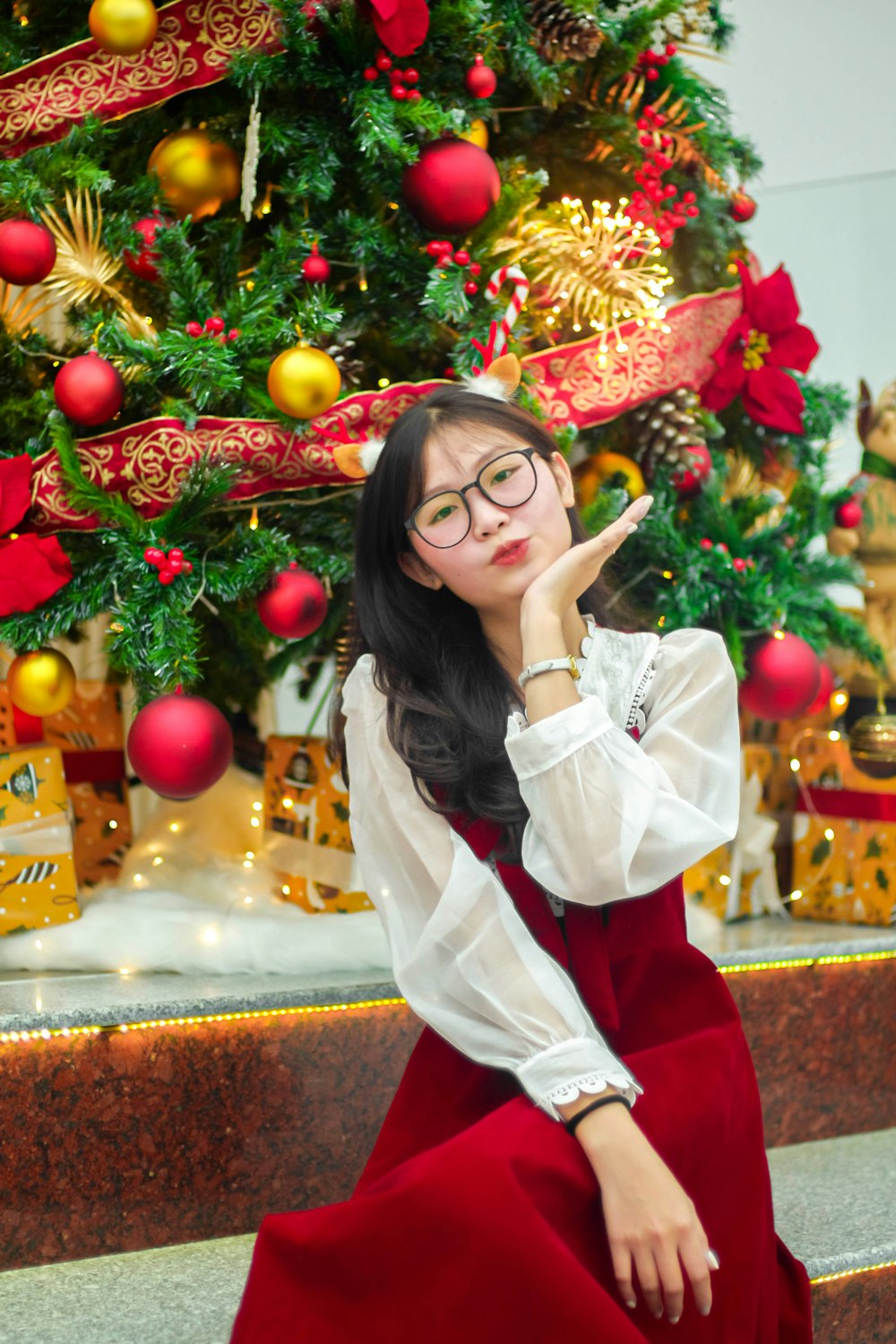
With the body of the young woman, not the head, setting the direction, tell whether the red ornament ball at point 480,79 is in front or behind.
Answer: behind

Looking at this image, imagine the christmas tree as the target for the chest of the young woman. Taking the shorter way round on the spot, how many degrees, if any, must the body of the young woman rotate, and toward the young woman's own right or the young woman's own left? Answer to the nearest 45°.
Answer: approximately 180°

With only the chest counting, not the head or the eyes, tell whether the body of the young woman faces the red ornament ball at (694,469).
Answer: no

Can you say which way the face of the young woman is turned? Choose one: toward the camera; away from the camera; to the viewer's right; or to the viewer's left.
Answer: toward the camera

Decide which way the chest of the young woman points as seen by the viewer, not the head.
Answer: toward the camera

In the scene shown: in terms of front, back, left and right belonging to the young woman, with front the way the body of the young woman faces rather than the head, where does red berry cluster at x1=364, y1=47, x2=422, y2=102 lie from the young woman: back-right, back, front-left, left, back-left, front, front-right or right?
back

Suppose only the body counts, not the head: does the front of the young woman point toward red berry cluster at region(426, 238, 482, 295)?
no

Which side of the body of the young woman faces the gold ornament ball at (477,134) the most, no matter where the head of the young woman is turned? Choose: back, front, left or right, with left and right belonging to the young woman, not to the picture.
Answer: back

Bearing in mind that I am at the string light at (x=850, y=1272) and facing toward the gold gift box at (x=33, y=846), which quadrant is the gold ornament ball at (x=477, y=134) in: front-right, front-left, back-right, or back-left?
front-right
